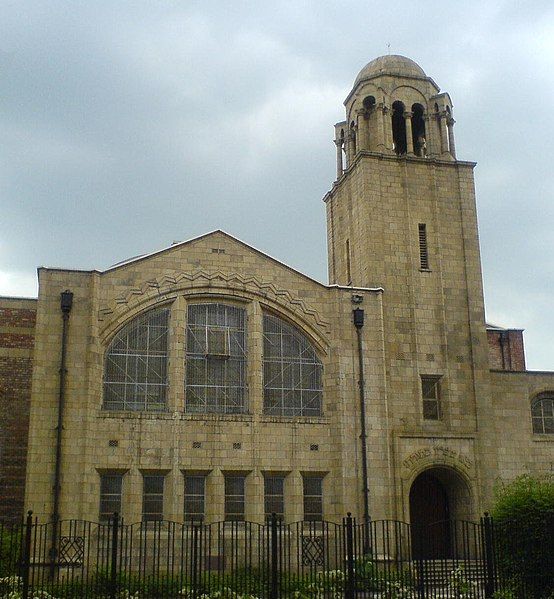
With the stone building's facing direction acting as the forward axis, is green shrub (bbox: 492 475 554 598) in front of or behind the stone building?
in front

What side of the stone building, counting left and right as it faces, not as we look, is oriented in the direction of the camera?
front
